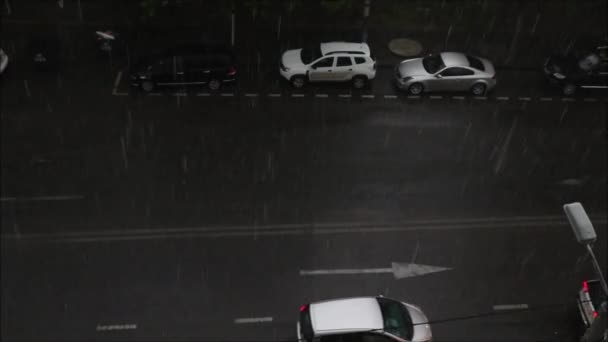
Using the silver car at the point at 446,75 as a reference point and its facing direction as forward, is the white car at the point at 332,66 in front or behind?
in front

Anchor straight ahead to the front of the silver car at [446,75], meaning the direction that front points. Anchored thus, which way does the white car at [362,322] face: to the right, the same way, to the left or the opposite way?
the opposite way

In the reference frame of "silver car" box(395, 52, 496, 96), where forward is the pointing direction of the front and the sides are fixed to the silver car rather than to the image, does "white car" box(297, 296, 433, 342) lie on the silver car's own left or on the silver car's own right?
on the silver car's own left

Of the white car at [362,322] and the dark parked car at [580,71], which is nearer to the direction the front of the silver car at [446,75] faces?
the white car

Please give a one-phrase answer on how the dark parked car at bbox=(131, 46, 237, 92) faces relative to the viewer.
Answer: facing to the left of the viewer

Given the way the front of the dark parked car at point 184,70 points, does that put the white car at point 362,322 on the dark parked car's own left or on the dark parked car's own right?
on the dark parked car's own left

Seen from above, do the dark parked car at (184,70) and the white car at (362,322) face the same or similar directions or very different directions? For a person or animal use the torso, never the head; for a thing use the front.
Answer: very different directions

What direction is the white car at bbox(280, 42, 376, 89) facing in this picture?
to the viewer's left

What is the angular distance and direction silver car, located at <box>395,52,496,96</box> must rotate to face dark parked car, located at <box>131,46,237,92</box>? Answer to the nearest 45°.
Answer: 0° — it already faces it

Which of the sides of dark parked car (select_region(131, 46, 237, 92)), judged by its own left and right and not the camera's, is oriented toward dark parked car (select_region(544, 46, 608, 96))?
back

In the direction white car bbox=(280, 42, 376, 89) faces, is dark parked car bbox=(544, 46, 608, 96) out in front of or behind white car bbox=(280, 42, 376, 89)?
behind

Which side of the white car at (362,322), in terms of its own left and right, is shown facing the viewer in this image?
right

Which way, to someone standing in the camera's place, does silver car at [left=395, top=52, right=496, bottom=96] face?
facing to the left of the viewer

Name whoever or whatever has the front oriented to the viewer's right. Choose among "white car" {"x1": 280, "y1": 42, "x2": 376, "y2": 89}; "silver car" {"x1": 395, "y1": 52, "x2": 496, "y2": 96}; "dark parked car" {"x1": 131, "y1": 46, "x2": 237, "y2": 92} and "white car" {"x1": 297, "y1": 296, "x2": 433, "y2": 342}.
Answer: "white car" {"x1": 297, "y1": 296, "x2": 433, "y2": 342}

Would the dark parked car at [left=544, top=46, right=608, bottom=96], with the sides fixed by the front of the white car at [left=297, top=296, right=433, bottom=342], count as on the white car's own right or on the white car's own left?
on the white car's own left

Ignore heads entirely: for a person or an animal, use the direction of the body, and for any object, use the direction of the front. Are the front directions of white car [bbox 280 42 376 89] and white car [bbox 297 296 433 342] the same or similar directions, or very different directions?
very different directions
